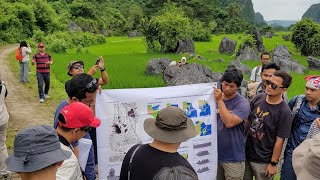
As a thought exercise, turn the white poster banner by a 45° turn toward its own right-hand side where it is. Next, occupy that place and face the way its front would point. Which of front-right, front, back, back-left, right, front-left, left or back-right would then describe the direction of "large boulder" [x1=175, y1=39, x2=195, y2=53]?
back-right

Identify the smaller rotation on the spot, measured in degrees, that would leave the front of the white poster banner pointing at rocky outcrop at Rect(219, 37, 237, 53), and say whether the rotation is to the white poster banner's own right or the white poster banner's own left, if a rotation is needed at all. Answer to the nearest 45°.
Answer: approximately 180°

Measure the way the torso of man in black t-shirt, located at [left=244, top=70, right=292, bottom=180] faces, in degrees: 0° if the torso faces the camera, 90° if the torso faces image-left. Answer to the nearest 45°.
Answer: approximately 45°

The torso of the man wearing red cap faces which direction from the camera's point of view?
to the viewer's right

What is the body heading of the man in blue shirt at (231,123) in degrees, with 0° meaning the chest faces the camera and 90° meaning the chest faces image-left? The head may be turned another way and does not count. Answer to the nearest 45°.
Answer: approximately 45°

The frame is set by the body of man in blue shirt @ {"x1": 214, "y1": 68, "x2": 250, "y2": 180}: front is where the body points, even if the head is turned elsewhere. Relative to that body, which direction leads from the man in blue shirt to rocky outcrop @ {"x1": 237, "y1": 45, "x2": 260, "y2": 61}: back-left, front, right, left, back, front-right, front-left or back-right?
back-right

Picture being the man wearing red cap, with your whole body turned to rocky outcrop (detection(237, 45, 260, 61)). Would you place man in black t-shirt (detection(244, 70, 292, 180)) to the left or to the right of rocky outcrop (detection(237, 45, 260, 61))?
right

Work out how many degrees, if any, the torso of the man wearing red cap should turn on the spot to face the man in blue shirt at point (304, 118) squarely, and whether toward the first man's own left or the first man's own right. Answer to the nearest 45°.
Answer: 0° — they already face them

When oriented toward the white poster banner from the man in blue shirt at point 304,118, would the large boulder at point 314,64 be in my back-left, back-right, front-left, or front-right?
back-right

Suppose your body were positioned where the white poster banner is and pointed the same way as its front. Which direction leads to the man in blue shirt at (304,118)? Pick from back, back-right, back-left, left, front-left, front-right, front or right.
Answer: left

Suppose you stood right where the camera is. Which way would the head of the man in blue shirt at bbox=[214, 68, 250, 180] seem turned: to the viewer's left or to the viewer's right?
to the viewer's left

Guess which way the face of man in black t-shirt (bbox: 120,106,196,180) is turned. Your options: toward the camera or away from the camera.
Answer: away from the camera

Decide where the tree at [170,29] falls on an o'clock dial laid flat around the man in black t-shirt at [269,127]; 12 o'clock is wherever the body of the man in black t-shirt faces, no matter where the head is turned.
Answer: The tree is roughly at 4 o'clock from the man in black t-shirt.

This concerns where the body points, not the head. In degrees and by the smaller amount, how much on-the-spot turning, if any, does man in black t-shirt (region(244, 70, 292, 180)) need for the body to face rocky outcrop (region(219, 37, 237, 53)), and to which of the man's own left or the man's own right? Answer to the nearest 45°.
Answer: approximately 135° to the man's own right
